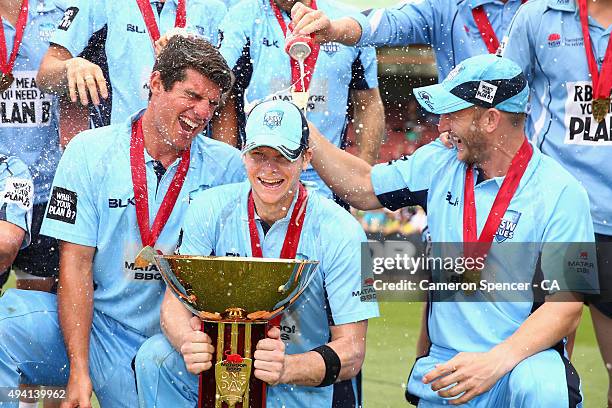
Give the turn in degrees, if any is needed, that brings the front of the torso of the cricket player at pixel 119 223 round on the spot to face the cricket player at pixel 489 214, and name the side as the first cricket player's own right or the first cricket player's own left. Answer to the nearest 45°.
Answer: approximately 45° to the first cricket player's own left

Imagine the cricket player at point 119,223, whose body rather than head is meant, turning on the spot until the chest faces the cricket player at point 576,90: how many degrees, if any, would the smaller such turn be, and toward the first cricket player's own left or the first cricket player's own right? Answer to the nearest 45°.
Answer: approximately 45° to the first cricket player's own left

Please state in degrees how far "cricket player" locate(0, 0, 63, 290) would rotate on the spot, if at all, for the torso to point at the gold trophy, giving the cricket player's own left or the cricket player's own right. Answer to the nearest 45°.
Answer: approximately 45° to the cricket player's own left

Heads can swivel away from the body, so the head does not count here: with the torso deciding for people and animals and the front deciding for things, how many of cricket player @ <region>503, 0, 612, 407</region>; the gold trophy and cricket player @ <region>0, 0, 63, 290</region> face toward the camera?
3

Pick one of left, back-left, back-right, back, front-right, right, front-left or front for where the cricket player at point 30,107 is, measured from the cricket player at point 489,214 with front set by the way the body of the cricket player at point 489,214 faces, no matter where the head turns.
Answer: front-right

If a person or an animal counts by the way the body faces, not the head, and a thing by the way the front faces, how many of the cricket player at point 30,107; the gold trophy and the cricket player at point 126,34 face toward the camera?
3

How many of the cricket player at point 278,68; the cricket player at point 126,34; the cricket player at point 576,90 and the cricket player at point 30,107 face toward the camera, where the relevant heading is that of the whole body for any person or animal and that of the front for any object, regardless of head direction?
4

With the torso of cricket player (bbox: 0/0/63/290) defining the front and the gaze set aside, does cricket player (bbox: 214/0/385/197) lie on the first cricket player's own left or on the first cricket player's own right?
on the first cricket player's own left

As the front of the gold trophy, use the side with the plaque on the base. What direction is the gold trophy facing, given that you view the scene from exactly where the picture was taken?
facing the viewer

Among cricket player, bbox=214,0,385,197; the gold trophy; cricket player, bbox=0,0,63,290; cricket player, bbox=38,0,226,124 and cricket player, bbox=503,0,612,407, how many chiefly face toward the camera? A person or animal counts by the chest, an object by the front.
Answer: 5

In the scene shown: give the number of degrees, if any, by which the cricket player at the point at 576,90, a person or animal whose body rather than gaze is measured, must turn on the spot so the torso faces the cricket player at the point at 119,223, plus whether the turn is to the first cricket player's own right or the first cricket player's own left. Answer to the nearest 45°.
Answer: approximately 90° to the first cricket player's own right

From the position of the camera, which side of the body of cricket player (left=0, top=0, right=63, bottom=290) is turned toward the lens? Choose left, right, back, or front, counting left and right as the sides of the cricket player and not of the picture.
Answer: front

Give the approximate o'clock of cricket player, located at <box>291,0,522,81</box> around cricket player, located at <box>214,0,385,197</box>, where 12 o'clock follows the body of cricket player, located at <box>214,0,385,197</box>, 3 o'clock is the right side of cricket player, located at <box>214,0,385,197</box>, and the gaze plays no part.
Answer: cricket player, located at <box>291,0,522,81</box> is roughly at 9 o'clock from cricket player, located at <box>214,0,385,197</box>.

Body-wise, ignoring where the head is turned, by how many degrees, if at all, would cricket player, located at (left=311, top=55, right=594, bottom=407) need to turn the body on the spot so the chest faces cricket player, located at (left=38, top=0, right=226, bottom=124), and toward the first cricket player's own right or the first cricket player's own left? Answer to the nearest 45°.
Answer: approximately 45° to the first cricket player's own right

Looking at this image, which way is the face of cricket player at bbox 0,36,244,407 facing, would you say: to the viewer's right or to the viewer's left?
to the viewer's right
